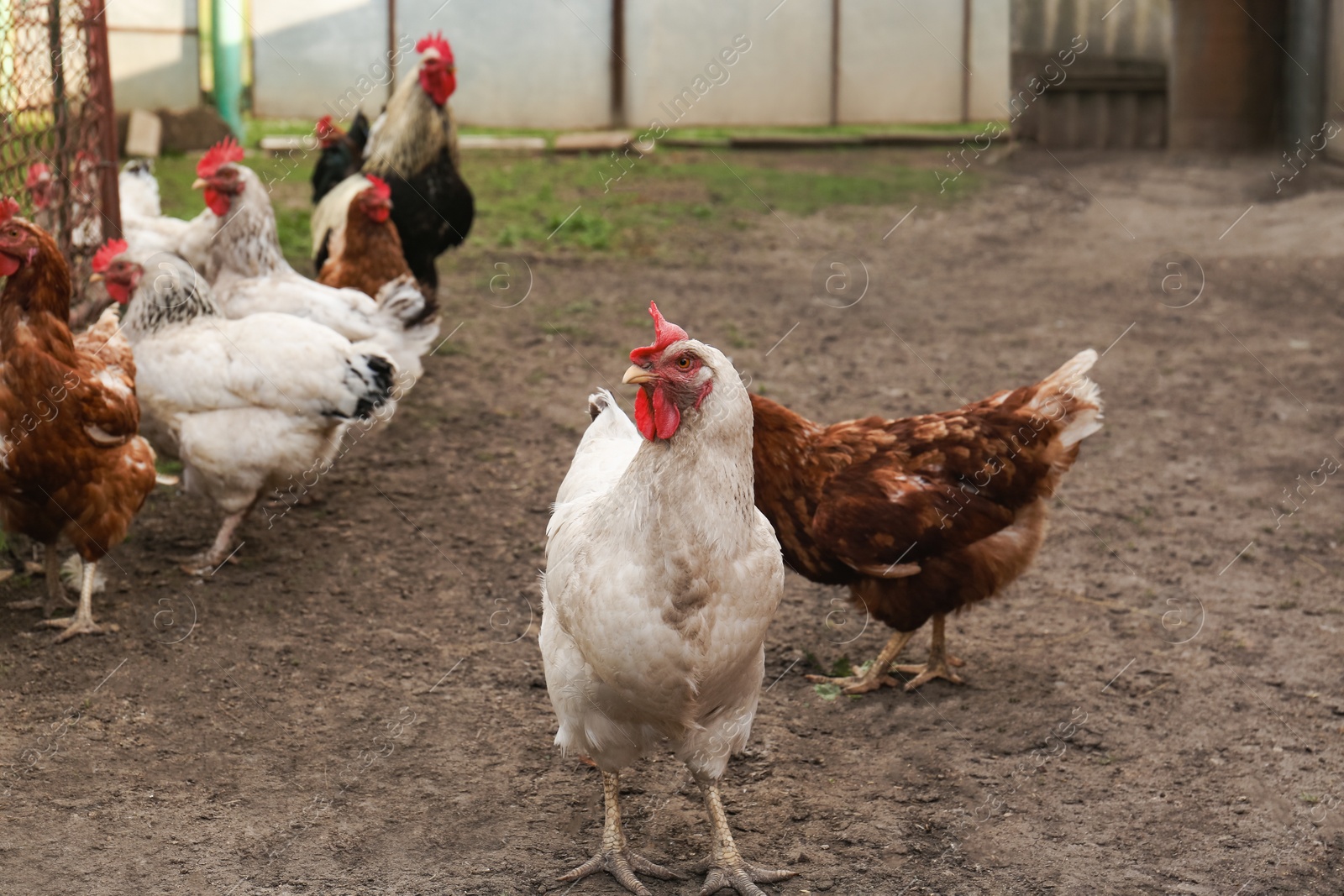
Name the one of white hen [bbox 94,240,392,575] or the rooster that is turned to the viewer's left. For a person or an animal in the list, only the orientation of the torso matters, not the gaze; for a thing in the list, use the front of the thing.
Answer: the white hen

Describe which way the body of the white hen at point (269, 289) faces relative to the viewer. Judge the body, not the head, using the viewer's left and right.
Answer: facing to the left of the viewer

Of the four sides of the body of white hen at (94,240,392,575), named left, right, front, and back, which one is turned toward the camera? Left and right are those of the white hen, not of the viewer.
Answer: left

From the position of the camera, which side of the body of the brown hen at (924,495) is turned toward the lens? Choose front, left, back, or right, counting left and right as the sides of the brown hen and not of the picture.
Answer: left

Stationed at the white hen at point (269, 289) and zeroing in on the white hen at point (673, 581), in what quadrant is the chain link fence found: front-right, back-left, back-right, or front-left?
back-right

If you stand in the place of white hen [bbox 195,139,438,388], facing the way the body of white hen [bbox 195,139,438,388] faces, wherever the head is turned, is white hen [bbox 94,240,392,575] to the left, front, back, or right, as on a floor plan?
left

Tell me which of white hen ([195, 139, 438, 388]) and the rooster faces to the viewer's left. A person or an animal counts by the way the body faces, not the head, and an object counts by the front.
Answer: the white hen

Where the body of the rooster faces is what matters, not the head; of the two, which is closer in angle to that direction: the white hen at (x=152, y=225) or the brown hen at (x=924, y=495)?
the brown hen

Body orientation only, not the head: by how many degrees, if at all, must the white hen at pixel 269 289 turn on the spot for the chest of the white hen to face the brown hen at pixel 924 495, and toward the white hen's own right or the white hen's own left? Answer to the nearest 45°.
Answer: approximately 135° to the white hen's own left

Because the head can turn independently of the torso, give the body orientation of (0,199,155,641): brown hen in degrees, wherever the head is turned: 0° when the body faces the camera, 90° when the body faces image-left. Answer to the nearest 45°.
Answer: approximately 45°

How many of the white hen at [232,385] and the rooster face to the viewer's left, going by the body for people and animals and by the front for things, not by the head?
1

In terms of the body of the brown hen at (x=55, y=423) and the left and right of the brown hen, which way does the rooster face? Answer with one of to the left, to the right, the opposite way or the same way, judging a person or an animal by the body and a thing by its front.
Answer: to the left

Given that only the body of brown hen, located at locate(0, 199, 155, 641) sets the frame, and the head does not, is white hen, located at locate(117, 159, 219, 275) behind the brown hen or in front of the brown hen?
behind
